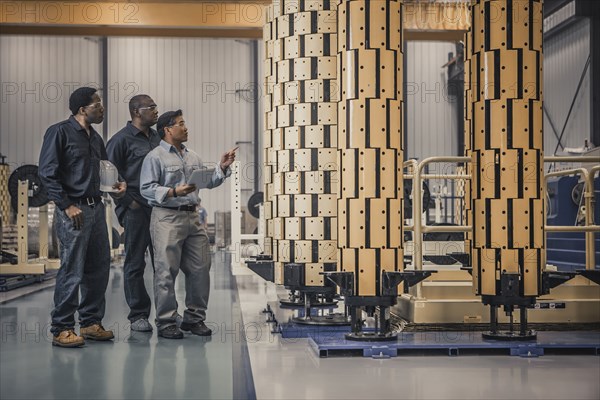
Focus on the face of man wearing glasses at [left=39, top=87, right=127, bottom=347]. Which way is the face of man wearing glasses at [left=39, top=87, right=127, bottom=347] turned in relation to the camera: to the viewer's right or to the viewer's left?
to the viewer's right

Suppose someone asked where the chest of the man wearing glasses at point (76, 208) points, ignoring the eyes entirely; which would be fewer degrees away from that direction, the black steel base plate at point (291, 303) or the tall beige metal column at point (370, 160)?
the tall beige metal column

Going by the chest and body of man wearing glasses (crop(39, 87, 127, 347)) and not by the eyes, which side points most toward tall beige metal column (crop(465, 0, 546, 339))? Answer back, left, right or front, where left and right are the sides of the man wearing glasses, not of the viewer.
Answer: front

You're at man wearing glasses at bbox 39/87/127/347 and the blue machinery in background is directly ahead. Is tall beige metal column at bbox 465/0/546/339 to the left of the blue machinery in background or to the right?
right

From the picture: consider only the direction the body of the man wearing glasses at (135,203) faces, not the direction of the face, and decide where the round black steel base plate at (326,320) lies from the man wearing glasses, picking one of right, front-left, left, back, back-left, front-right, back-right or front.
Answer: front-left

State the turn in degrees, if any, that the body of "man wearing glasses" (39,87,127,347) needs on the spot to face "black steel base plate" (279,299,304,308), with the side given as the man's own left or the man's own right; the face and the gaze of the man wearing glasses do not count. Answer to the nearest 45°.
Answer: approximately 90° to the man's own left

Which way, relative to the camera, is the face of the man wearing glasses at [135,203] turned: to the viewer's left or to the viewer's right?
to the viewer's right

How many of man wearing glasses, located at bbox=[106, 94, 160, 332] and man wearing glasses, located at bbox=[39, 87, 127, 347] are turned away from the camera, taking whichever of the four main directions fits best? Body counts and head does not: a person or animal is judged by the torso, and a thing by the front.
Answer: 0

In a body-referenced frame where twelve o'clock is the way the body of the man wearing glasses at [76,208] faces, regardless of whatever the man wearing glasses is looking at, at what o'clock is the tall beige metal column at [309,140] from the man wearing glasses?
The tall beige metal column is roughly at 10 o'clock from the man wearing glasses.

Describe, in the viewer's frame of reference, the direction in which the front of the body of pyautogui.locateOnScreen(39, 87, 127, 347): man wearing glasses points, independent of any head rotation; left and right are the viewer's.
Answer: facing the viewer and to the right of the viewer

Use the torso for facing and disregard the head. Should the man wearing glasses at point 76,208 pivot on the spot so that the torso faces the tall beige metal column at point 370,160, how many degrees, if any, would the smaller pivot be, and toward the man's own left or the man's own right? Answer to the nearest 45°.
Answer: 0° — they already face it

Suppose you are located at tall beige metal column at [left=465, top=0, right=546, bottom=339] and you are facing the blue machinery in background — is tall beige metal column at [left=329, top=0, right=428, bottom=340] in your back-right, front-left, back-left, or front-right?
back-left

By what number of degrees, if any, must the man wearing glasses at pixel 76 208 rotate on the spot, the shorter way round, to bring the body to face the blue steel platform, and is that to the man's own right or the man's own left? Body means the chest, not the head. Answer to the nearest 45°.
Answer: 0° — they already face it

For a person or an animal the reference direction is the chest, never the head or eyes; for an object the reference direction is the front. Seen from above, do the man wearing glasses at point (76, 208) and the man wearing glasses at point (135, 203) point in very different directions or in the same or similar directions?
same or similar directions
